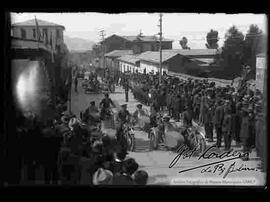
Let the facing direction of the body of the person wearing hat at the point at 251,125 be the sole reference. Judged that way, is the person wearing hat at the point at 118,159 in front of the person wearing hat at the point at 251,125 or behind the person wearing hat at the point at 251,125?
in front

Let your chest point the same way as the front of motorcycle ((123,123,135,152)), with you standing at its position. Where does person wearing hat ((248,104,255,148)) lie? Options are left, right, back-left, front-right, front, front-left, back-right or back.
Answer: front-left

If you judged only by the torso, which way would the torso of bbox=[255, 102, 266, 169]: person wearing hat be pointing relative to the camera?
to the viewer's left

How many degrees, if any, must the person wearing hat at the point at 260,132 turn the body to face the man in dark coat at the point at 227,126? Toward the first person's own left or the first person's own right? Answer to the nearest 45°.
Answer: approximately 45° to the first person's own right

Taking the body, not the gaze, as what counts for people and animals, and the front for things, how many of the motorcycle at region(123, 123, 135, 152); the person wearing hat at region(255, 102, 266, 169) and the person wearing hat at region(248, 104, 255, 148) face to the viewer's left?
2

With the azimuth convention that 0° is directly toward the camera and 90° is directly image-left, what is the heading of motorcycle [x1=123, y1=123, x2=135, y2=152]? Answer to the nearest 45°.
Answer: approximately 315°

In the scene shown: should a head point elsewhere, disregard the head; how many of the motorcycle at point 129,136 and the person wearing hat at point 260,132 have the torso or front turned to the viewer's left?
1

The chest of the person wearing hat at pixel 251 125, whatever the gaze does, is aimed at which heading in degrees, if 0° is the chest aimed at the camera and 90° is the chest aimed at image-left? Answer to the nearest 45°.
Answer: approximately 90°
